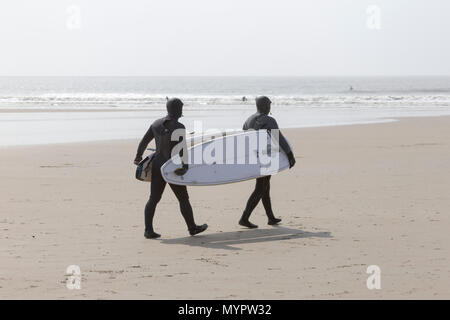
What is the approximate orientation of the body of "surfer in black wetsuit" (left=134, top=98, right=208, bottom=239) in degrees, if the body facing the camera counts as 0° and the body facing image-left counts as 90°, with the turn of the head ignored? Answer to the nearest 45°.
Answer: approximately 225°

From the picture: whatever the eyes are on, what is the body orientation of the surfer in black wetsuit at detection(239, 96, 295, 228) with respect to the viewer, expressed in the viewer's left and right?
facing away from the viewer and to the right of the viewer

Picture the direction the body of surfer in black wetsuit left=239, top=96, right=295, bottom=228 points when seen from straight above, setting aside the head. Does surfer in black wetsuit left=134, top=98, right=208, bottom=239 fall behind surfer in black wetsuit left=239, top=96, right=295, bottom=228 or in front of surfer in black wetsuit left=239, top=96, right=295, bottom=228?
behind
